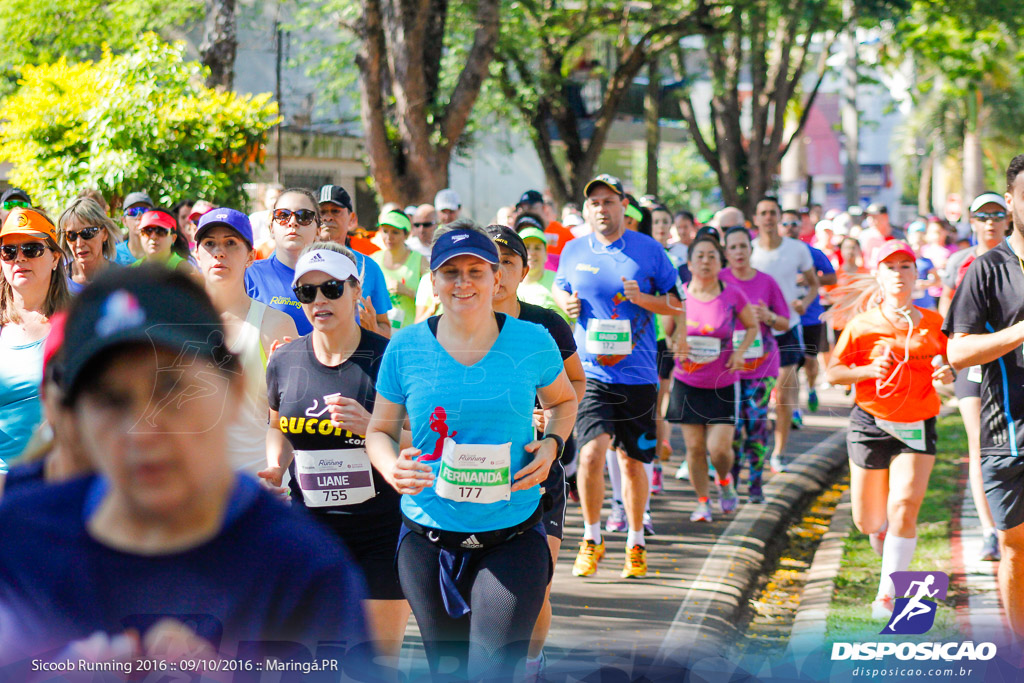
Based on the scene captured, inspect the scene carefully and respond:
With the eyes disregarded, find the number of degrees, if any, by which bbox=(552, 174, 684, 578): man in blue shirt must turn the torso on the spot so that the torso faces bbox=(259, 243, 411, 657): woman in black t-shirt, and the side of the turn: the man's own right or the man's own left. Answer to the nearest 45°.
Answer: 0° — they already face them

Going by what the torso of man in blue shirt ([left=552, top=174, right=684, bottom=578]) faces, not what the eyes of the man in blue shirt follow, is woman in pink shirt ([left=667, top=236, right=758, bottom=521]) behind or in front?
behind

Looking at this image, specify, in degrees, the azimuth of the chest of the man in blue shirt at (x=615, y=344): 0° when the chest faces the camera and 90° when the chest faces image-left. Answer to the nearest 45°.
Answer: approximately 0°

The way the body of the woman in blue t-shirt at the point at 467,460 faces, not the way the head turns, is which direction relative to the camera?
toward the camera

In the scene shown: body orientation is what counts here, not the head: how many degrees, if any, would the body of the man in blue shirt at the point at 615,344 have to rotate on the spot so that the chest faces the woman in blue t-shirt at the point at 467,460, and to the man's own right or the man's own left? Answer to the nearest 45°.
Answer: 0° — they already face them

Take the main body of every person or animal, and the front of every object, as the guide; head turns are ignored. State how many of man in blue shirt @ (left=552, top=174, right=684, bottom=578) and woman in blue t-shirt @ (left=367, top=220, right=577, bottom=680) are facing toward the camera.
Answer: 2
